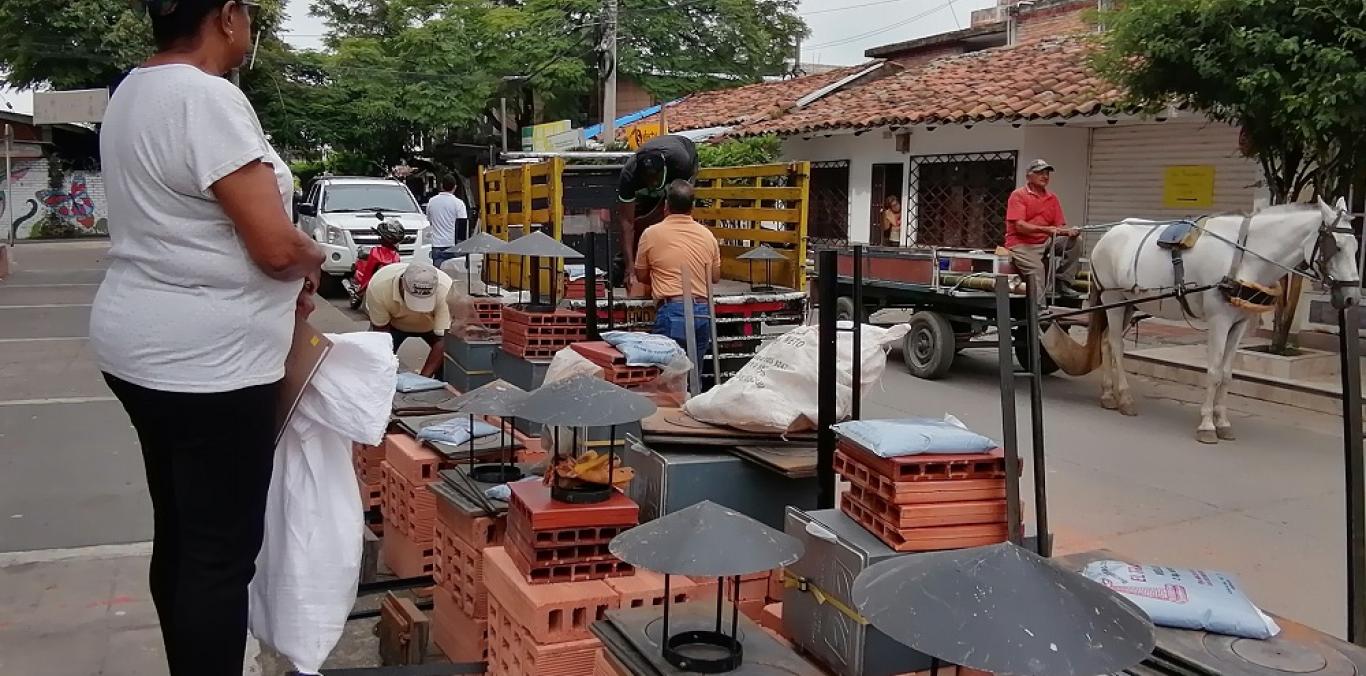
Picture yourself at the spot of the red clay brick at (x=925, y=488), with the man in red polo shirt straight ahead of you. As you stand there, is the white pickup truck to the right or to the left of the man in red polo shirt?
left

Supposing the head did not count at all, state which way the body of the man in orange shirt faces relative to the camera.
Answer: away from the camera

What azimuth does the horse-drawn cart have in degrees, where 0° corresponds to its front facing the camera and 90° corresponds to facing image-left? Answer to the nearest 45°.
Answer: approximately 315°

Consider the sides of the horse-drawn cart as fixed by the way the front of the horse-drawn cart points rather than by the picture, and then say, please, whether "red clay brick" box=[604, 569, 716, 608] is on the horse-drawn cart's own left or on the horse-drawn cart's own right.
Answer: on the horse-drawn cart's own right

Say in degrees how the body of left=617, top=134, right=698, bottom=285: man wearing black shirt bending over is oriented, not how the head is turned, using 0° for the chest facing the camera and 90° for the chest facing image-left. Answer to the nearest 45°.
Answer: approximately 45°

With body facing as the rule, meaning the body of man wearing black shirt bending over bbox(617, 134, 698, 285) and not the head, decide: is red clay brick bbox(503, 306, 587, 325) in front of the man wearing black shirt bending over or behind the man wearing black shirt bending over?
in front

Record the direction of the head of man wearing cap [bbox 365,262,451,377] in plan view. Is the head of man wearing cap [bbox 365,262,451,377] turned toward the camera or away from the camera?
toward the camera

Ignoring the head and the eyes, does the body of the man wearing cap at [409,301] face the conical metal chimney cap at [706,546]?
yes

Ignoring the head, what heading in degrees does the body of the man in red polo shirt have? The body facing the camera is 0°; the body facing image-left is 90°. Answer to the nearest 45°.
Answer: approximately 315°

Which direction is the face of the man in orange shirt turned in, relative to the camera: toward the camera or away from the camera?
away from the camera

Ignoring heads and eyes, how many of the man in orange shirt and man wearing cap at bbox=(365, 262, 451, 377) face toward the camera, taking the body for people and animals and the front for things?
1

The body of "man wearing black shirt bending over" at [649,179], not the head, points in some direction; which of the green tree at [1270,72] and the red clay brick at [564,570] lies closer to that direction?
the red clay brick

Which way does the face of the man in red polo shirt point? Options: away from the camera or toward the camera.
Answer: toward the camera

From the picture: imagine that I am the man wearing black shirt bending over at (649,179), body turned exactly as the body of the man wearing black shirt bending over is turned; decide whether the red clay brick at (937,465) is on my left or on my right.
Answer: on my left
